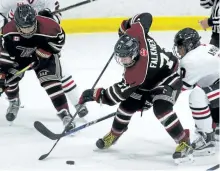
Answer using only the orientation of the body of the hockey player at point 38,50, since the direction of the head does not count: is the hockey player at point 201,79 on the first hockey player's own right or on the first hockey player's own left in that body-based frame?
on the first hockey player's own left

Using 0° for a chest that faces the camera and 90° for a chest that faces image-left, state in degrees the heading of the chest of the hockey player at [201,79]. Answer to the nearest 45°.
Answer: approximately 90°

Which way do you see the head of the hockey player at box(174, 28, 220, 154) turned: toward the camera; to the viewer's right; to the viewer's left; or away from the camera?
to the viewer's left

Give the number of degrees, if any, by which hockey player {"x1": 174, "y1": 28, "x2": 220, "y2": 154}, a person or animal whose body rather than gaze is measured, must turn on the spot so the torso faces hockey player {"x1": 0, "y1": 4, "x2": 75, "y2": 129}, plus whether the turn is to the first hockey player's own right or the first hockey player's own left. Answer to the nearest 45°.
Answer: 0° — they already face them

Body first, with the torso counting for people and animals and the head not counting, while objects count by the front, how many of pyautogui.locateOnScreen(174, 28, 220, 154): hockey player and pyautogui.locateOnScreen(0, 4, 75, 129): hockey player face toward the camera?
1
